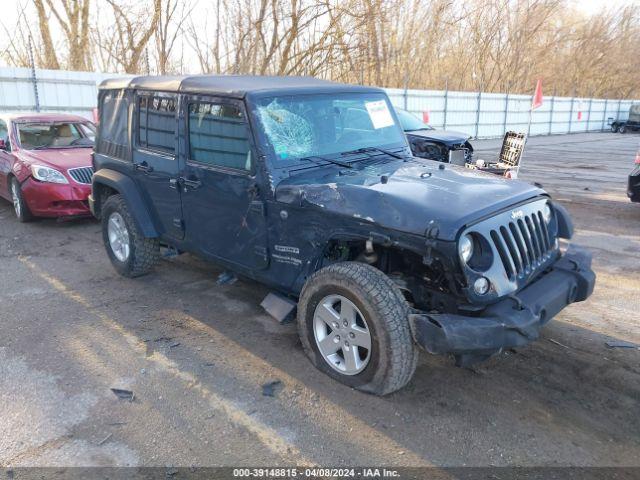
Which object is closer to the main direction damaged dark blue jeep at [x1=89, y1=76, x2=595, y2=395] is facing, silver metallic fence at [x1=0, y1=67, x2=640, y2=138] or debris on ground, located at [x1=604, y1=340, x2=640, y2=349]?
the debris on ground

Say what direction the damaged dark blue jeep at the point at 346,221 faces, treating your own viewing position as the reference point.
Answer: facing the viewer and to the right of the viewer

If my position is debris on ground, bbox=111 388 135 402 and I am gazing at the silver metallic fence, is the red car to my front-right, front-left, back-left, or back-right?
front-left

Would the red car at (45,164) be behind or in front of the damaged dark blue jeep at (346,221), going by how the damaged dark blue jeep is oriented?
behind

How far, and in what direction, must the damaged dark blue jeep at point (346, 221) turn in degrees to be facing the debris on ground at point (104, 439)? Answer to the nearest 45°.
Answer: approximately 90° to its right

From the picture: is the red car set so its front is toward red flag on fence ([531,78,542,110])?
no

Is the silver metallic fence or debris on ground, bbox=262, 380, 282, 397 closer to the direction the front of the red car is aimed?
the debris on ground

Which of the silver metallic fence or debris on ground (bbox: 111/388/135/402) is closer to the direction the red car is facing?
the debris on ground

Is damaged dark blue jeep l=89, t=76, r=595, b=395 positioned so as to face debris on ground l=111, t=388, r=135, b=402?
no

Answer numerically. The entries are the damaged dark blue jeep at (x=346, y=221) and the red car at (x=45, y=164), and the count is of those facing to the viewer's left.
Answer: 0

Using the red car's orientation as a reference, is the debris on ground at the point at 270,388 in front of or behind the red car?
in front
